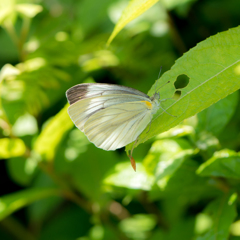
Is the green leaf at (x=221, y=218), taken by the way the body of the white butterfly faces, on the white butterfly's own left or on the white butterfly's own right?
on the white butterfly's own right

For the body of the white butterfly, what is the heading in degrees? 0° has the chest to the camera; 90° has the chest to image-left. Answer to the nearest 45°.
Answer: approximately 270°
